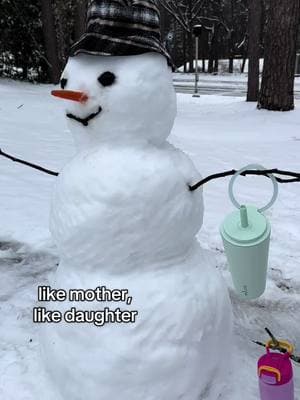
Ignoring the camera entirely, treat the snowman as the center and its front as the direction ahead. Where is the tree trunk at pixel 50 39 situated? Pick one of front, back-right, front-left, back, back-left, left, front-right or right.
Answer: back-right

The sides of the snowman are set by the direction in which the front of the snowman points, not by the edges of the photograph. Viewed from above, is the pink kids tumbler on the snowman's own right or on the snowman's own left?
on the snowman's own left

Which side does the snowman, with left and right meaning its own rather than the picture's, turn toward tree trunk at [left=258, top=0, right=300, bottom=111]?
back

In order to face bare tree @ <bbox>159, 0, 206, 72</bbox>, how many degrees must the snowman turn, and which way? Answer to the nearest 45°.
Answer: approximately 135° to its right

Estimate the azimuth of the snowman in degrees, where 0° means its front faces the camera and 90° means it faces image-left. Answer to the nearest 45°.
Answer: approximately 45°
